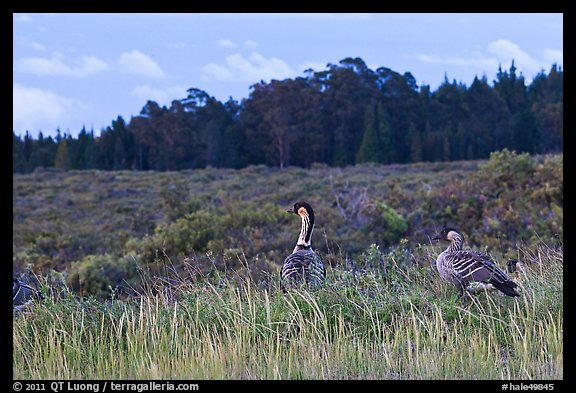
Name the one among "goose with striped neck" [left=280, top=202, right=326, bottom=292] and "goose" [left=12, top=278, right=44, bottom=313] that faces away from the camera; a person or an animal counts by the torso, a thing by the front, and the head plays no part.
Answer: the goose with striped neck

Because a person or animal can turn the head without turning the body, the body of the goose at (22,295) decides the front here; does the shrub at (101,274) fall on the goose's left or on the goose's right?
on the goose's right

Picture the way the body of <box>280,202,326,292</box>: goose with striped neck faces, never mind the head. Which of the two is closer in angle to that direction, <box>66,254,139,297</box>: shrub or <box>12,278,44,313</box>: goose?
the shrub

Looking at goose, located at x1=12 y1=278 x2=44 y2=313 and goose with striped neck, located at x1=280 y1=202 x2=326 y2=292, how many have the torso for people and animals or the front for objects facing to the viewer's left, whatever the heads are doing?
1

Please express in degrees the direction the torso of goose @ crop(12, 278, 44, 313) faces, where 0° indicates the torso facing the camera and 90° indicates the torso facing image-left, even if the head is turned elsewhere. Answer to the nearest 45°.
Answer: approximately 90°

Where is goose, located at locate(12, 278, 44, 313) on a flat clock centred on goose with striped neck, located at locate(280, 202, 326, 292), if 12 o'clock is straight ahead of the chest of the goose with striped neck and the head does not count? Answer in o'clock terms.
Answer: The goose is roughly at 9 o'clock from the goose with striped neck.

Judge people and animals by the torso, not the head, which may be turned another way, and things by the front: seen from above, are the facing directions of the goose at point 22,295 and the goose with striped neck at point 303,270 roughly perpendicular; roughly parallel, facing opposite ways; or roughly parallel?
roughly perpendicular
